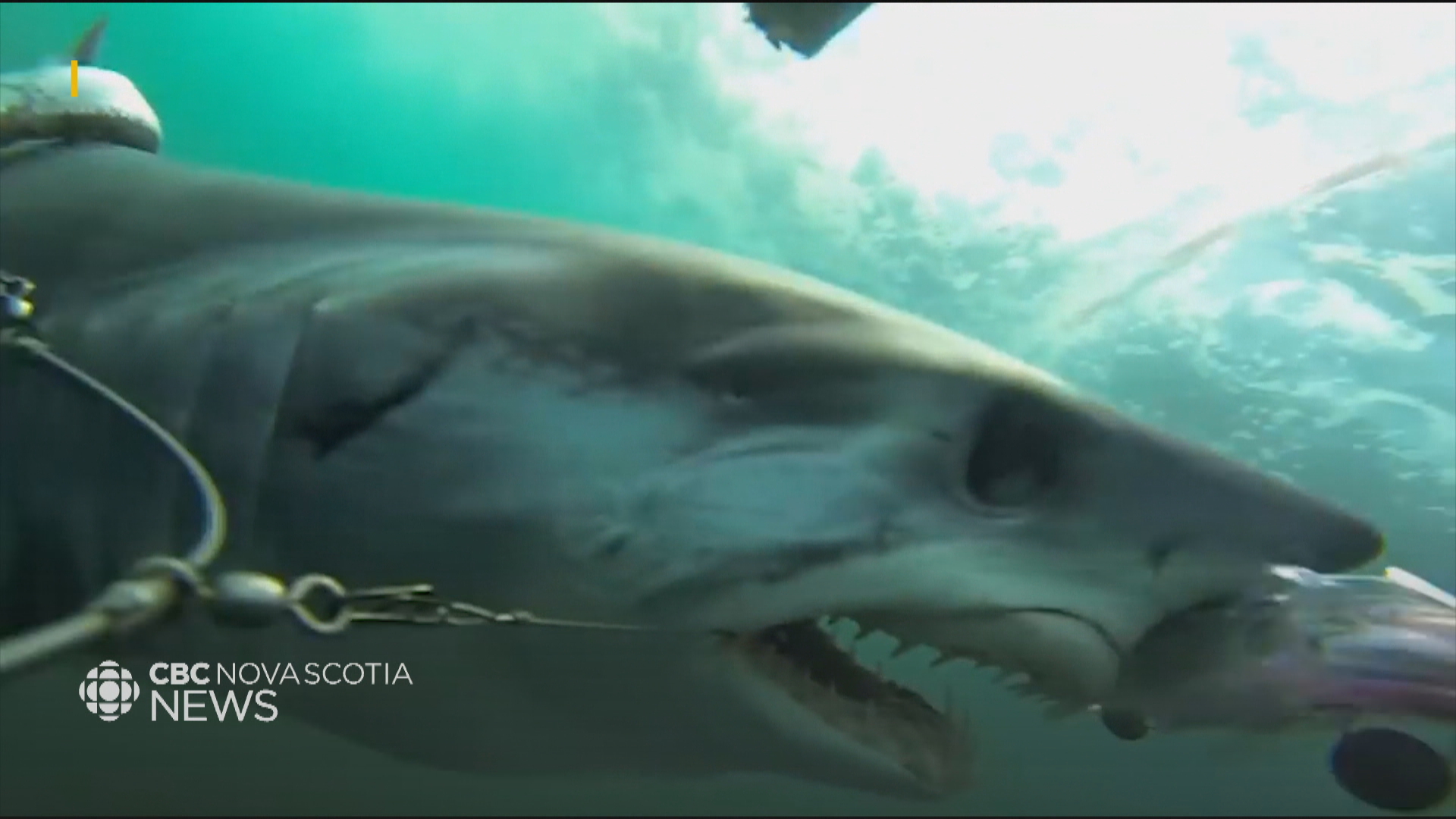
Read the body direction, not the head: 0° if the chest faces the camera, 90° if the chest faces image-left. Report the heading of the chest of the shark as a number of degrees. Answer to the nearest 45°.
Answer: approximately 270°
